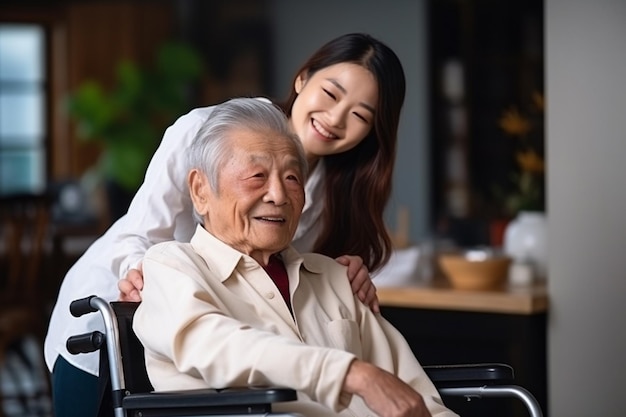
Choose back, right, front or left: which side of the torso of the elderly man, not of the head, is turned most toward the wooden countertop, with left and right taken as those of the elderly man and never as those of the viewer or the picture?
left

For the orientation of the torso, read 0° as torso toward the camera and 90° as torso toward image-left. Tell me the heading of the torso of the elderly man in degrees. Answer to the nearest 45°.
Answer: approximately 315°

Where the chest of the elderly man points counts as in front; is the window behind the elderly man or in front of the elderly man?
behind

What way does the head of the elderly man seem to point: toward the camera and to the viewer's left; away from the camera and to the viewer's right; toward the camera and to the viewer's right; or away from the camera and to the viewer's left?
toward the camera and to the viewer's right

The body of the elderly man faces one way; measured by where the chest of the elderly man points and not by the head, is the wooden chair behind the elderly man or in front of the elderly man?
behind

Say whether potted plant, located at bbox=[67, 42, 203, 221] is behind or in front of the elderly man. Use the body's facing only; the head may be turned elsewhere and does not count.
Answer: behind
